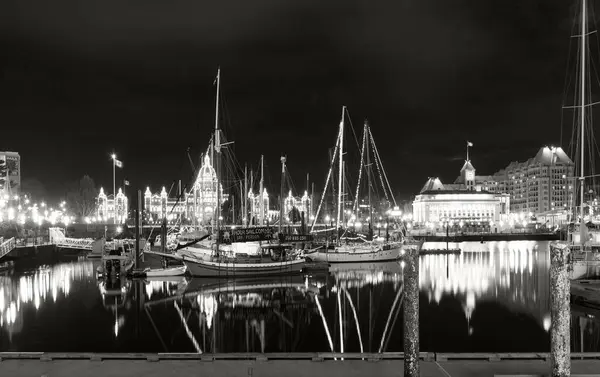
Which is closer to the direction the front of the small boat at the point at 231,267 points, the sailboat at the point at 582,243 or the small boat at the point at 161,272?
the small boat

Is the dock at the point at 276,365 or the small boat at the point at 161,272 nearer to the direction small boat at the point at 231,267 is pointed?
the small boat

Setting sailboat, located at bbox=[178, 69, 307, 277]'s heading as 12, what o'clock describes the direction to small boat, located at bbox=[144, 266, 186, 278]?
The small boat is roughly at 12 o'clock from the sailboat.

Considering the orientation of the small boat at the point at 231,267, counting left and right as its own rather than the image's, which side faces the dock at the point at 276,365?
left

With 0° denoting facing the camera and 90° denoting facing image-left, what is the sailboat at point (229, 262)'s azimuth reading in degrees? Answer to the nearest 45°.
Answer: approximately 90°

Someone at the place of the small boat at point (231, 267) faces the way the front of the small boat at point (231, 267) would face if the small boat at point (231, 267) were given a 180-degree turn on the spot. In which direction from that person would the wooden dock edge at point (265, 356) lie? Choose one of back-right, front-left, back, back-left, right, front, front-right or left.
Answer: right

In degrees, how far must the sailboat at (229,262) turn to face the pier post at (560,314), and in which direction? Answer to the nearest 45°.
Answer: approximately 90° to its left

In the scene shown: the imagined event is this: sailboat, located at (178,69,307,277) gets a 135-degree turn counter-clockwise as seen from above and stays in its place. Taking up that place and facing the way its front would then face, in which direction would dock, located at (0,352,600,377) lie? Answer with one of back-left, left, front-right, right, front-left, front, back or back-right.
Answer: front-right

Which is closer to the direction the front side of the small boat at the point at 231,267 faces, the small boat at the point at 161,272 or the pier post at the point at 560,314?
the small boat

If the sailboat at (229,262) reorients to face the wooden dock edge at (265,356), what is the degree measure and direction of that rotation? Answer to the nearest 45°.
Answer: approximately 90° to its left

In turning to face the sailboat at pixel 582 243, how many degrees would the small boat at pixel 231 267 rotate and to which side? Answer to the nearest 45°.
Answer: approximately 180°
